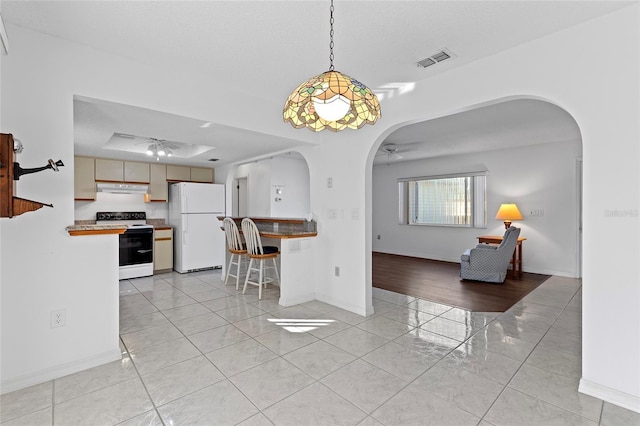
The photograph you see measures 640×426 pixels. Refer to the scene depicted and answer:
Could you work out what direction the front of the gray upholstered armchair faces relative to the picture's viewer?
facing to the left of the viewer

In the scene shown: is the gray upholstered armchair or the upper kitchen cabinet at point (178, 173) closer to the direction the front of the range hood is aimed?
the gray upholstered armchair

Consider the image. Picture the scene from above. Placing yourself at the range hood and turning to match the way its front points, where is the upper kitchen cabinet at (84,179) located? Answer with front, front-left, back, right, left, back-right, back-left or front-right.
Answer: right

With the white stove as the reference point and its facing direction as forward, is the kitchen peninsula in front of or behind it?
in front

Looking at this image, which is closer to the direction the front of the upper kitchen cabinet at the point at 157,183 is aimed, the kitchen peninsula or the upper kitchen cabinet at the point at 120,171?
the kitchen peninsula

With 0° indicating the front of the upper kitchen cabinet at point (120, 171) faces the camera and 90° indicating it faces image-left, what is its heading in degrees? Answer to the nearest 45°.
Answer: approximately 0°

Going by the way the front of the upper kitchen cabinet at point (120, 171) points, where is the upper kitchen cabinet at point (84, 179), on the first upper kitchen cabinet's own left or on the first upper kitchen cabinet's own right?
on the first upper kitchen cabinet's own right
